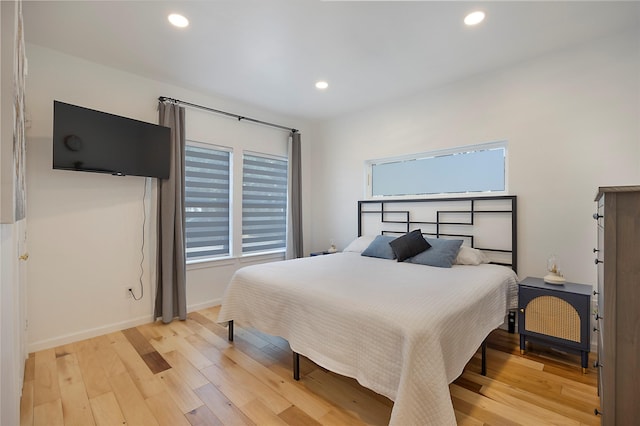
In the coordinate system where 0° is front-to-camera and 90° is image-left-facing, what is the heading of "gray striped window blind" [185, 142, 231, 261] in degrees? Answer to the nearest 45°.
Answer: approximately 315°

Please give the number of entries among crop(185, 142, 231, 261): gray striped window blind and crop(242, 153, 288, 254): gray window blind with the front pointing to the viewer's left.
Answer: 0

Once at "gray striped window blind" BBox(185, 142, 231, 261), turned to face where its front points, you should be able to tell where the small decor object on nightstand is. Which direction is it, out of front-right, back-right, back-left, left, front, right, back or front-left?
front

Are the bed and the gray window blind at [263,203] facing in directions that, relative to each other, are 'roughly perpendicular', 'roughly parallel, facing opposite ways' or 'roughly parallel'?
roughly perpendicular

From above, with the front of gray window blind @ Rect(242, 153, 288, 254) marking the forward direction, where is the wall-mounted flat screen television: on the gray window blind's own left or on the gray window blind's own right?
on the gray window blind's own right

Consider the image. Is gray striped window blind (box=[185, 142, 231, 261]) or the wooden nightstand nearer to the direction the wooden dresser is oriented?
the gray striped window blind

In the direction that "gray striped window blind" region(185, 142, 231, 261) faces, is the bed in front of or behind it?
in front

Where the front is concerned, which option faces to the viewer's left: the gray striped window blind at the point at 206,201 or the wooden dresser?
the wooden dresser

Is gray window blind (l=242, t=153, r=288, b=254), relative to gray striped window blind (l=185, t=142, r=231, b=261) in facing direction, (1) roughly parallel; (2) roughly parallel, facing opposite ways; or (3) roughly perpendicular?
roughly parallel

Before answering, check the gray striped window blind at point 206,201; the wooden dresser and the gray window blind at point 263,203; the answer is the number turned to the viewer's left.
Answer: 1

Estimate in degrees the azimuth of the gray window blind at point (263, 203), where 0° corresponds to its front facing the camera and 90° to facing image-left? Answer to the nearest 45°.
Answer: approximately 315°

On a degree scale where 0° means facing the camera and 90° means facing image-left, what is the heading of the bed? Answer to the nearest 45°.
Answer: approximately 45°

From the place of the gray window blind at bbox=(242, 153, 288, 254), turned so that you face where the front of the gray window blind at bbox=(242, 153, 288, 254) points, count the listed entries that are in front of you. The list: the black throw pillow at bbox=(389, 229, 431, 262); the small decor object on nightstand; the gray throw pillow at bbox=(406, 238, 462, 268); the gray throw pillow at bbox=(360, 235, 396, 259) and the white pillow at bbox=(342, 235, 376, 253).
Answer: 5

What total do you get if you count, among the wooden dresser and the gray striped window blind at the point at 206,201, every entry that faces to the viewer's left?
1

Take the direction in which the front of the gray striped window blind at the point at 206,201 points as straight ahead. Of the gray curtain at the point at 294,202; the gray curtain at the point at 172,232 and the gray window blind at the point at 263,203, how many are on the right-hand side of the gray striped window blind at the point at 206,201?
1

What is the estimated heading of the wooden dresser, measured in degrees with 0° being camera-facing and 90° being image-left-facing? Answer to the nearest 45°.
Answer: approximately 90°

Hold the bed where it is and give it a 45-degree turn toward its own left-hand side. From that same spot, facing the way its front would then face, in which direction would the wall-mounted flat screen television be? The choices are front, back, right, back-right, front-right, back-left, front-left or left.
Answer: right
